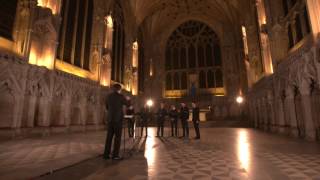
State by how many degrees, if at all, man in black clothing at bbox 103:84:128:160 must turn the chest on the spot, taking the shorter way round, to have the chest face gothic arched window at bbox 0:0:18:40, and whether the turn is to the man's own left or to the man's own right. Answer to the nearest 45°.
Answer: approximately 90° to the man's own left

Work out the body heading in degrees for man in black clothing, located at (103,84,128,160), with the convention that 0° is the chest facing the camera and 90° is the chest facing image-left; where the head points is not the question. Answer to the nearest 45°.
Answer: approximately 225°

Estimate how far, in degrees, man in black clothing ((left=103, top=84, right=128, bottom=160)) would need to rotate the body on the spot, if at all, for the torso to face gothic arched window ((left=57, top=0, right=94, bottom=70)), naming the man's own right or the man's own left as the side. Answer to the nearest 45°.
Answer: approximately 45° to the man's own left

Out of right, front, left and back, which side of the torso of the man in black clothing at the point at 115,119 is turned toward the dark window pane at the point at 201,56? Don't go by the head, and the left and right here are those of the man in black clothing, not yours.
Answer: front

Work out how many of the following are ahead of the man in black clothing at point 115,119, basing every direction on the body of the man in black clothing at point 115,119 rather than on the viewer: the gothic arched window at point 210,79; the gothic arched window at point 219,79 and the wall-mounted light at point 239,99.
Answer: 3

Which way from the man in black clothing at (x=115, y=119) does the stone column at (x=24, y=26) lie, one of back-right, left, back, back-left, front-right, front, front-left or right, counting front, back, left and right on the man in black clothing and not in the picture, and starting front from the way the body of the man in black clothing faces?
left

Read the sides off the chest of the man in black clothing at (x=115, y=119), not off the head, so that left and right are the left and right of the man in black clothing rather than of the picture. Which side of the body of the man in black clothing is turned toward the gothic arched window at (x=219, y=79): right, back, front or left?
front

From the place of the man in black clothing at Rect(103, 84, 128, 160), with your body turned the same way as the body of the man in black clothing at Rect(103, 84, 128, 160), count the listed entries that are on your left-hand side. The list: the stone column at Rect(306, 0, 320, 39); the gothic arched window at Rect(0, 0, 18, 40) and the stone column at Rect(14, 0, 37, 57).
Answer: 2
